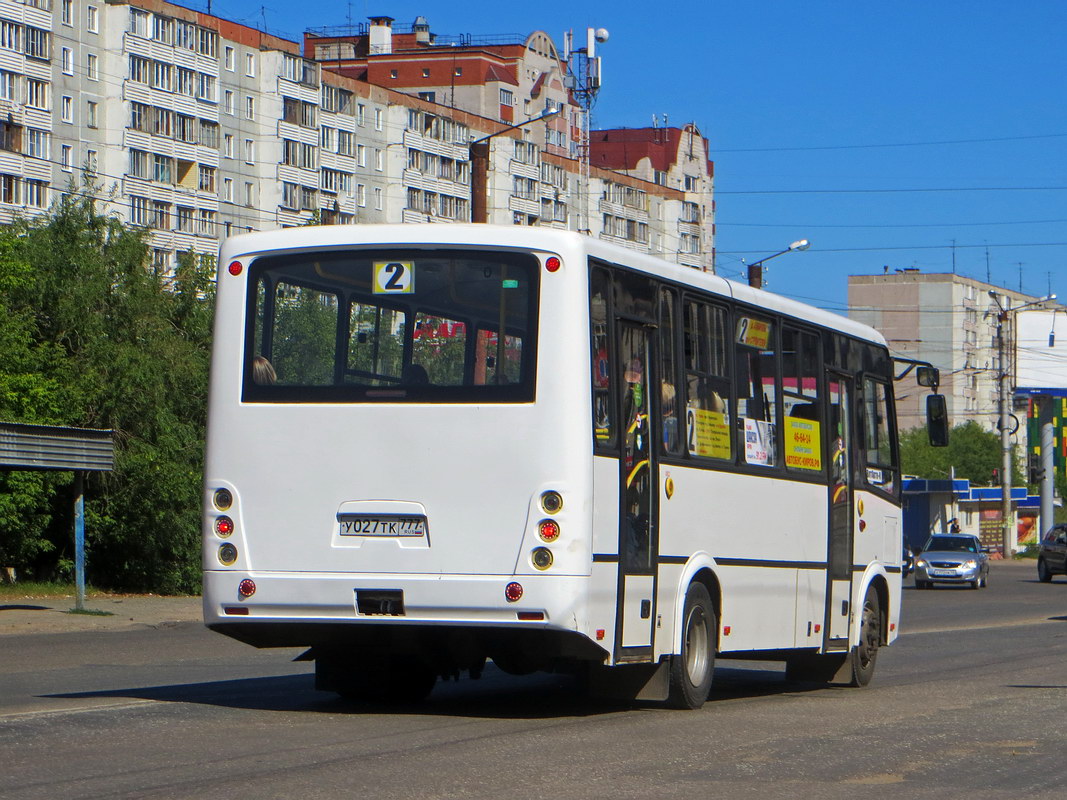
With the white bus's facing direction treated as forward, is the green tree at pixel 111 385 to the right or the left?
on its left

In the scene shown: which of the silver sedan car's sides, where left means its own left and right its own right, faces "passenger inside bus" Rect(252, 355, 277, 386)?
front

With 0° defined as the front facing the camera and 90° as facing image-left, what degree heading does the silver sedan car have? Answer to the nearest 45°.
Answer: approximately 0°

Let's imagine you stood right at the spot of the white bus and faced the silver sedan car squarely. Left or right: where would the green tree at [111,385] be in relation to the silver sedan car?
left

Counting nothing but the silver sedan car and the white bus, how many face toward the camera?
1

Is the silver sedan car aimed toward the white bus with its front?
yes

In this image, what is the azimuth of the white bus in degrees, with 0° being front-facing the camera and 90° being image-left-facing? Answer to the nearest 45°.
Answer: approximately 225°

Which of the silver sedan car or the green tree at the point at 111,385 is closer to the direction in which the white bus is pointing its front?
the silver sedan car

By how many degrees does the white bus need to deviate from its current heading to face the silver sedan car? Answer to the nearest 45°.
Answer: approximately 45° to its left
